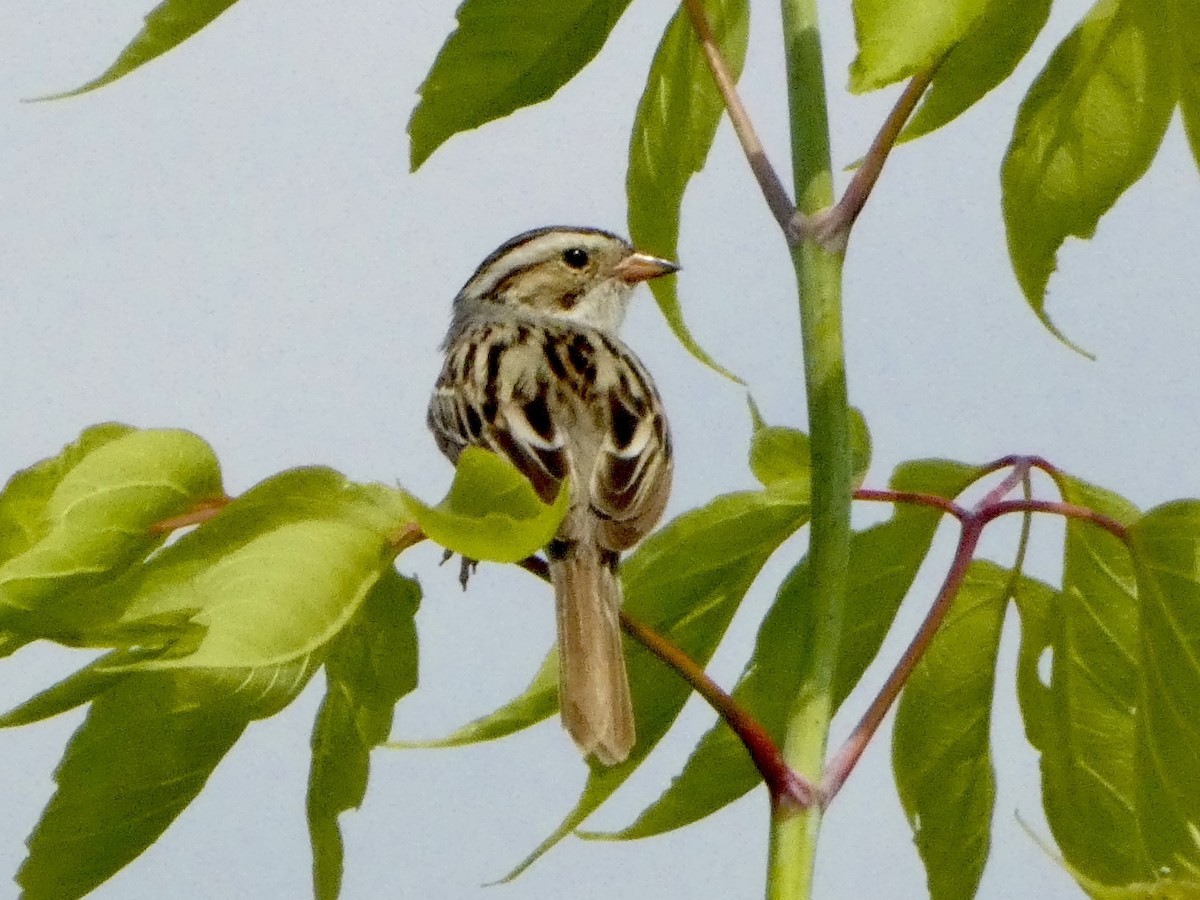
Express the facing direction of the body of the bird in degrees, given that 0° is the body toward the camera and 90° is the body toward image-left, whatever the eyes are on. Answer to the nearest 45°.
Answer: approximately 180°
